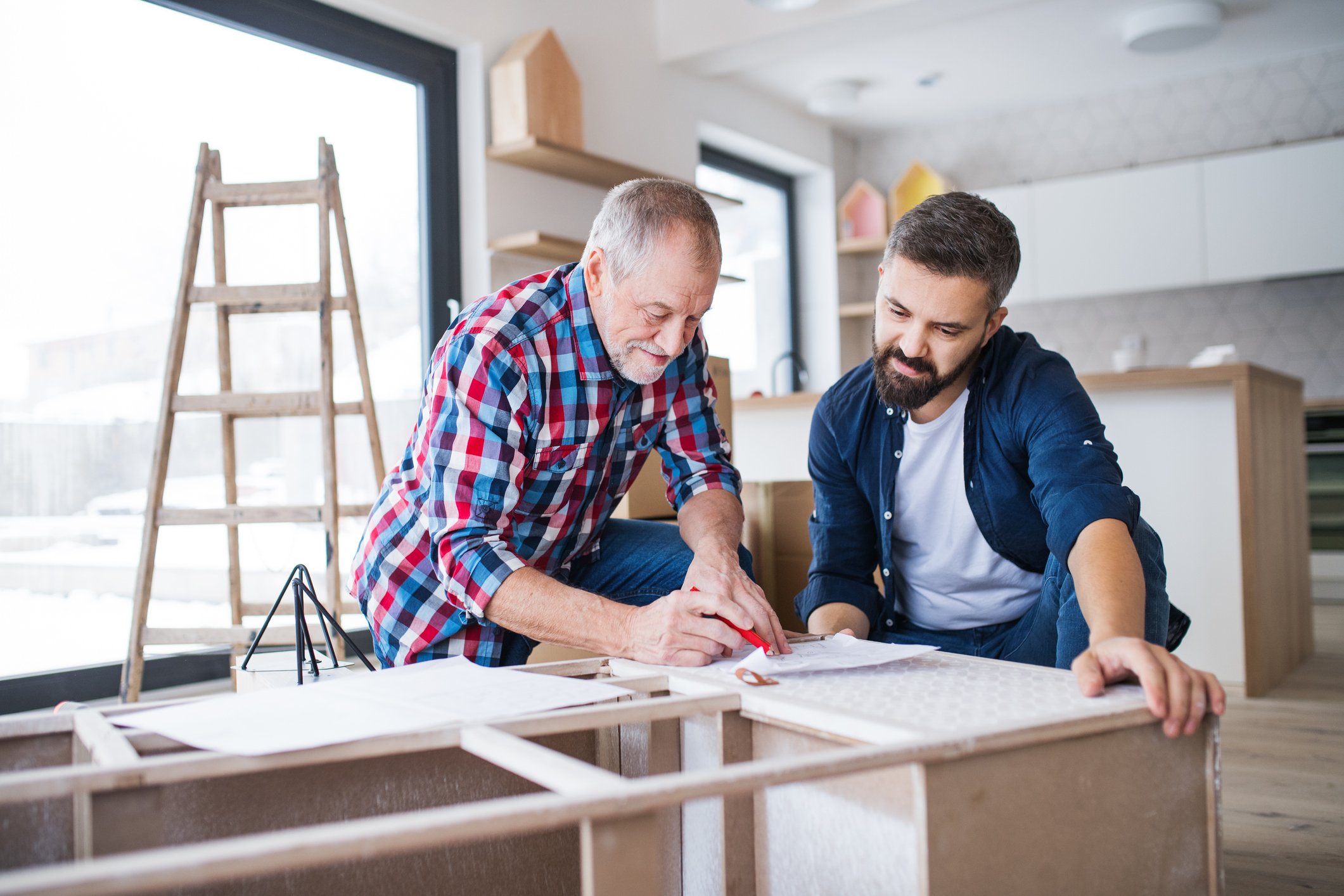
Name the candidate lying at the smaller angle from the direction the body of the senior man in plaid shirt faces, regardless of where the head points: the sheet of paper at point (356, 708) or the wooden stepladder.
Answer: the sheet of paper

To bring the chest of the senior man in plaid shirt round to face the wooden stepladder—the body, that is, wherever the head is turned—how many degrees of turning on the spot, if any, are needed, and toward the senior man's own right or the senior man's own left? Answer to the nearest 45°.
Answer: approximately 180°

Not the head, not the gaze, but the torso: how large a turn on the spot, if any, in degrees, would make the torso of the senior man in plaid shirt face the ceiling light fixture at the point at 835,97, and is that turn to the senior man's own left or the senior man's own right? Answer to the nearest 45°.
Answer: approximately 135° to the senior man's own left

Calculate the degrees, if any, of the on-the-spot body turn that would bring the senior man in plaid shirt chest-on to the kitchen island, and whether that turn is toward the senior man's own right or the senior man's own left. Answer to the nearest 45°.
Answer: approximately 90° to the senior man's own left

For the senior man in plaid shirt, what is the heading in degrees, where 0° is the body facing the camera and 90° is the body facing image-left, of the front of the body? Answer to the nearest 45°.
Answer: approximately 315°

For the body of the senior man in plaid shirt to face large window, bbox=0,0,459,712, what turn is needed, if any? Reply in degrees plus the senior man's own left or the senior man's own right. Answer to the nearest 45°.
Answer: approximately 180°

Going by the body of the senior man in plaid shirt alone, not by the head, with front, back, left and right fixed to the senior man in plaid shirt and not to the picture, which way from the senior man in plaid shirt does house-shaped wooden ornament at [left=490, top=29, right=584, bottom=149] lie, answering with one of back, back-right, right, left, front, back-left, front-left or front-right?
back-left

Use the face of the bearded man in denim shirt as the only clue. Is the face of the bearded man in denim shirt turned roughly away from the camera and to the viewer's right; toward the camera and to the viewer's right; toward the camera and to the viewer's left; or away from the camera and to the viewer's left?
toward the camera and to the viewer's left
